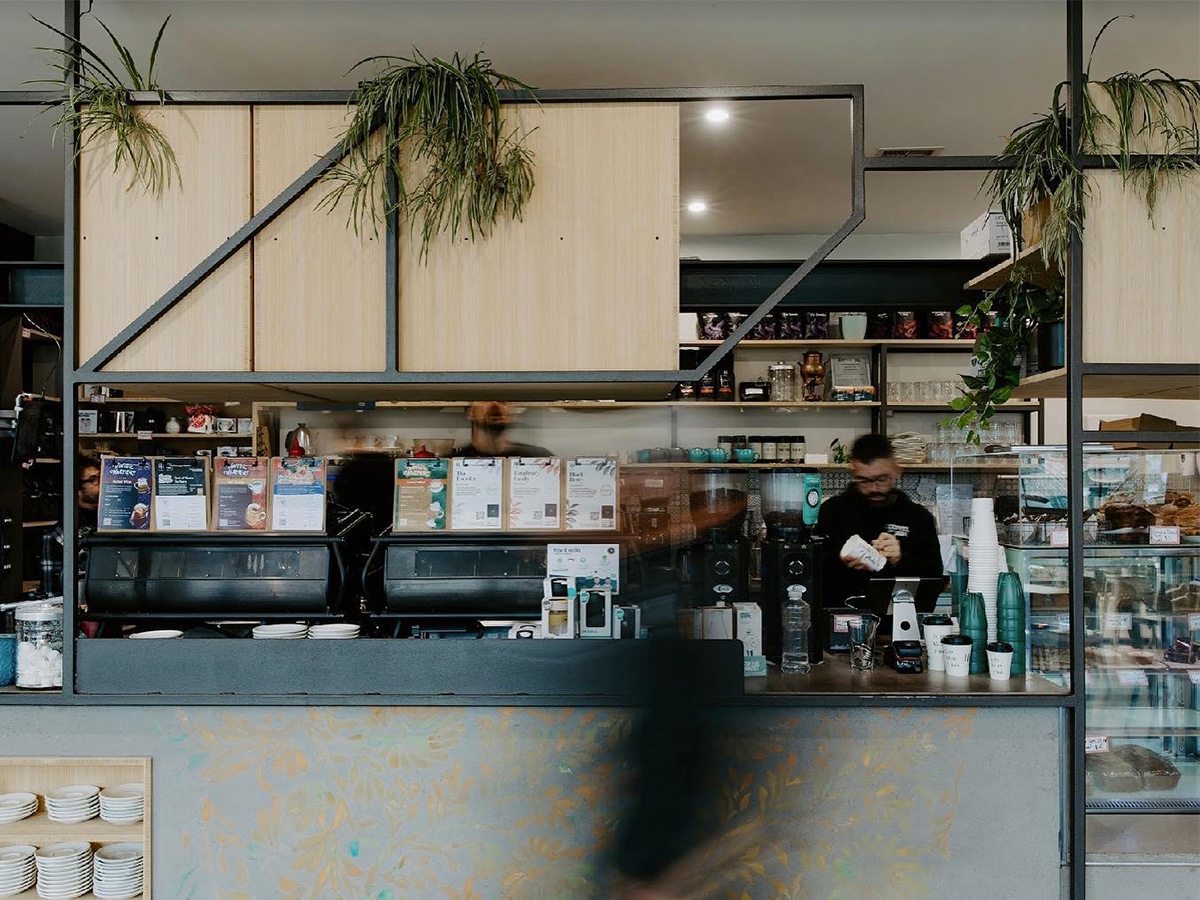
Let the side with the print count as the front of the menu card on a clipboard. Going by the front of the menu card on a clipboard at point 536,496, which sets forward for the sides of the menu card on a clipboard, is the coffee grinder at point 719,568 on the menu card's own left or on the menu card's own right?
on the menu card's own left

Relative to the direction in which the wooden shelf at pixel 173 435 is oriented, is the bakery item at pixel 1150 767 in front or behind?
in front

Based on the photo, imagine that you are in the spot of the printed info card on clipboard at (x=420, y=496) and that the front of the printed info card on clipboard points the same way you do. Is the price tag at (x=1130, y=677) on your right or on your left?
on your left

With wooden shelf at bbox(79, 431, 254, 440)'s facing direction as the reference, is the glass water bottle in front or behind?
in front

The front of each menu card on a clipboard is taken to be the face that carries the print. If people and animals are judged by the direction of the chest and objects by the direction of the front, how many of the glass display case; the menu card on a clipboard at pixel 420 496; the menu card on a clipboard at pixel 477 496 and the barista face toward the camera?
4

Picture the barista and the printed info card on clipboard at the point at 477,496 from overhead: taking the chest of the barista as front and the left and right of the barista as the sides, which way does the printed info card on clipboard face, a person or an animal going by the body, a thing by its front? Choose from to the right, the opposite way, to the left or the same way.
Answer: the same way

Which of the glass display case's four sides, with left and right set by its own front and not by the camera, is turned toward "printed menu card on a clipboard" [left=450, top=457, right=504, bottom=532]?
right

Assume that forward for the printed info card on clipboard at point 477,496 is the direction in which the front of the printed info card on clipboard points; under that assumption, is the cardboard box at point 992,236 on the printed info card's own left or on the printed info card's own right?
on the printed info card's own left

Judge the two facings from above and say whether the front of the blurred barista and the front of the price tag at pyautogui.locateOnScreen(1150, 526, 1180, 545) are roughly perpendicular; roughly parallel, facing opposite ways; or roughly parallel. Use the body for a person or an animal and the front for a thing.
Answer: roughly parallel

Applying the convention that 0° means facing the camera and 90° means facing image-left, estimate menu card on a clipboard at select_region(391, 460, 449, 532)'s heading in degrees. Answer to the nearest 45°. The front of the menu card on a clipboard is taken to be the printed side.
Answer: approximately 0°

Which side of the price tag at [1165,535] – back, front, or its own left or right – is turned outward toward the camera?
front

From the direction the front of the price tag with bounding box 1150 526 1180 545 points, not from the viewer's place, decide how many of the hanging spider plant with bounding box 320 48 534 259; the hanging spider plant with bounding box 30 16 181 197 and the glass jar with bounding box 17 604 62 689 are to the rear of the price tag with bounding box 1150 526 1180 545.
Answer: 0

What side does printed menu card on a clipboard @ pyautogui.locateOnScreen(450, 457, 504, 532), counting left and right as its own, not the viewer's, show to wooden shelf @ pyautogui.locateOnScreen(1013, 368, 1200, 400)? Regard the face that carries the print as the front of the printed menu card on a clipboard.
left

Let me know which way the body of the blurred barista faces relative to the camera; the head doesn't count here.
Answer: toward the camera

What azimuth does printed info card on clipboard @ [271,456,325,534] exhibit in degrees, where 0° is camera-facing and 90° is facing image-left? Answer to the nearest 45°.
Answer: approximately 0°

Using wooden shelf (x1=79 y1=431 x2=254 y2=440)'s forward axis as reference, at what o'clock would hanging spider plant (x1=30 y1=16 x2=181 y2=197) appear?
The hanging spider plant is roughly at 12 o'clock from the wooden shelf.
